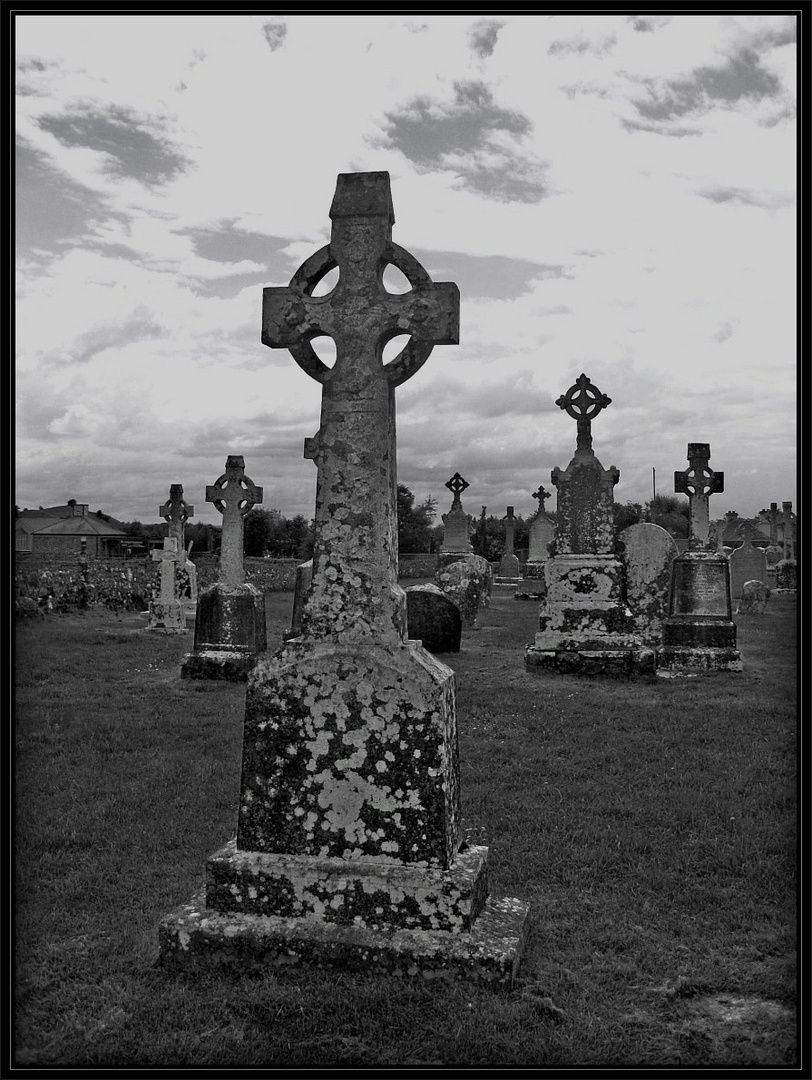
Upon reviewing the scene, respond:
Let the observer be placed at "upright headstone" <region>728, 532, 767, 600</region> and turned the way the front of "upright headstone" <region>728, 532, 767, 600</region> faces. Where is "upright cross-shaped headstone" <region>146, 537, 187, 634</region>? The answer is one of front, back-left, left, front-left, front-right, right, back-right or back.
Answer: front-right

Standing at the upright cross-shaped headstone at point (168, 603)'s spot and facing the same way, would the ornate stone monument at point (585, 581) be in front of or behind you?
in front

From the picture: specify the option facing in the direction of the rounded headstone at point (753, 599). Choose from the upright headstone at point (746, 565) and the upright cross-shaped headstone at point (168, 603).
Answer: the upright headstone at point (746, 565)

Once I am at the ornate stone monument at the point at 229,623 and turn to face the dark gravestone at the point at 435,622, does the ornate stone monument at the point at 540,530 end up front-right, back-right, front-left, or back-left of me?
front-left

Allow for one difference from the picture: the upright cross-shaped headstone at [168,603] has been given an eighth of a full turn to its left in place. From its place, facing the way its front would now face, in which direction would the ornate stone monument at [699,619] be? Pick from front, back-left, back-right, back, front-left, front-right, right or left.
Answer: front

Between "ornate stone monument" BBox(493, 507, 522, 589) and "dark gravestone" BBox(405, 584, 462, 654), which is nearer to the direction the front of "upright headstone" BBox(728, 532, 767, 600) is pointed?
the dark gravestone

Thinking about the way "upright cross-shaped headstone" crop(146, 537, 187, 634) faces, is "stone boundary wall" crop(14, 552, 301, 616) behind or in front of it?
behind

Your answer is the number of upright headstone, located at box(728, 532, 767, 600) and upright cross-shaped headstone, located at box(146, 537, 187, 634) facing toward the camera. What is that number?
2

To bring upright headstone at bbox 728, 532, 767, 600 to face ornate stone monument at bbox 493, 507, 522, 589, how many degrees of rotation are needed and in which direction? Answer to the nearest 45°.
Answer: approximately 135° to its right

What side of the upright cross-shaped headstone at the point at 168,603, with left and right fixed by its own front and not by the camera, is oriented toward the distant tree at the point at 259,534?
back

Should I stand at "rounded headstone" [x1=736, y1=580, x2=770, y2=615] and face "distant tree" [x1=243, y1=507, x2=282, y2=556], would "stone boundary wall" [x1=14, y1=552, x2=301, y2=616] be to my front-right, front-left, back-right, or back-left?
front-left

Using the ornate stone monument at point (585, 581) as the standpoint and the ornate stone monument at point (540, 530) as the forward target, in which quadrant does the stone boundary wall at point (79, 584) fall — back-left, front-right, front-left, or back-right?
front-left

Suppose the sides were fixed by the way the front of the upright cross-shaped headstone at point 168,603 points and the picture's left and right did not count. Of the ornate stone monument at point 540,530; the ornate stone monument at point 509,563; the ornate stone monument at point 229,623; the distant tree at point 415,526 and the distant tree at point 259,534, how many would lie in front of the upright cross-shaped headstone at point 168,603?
1

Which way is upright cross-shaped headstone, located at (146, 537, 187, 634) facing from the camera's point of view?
toward the camera
